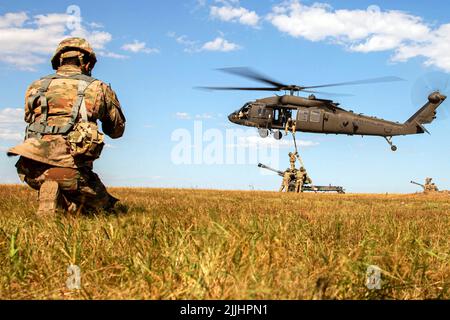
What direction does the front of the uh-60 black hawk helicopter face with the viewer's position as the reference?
facing to the left of the viewer

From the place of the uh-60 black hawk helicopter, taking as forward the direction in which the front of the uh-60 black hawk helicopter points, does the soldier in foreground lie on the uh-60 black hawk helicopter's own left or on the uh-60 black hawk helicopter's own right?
on the uh-60 black hawk helicopter's own left

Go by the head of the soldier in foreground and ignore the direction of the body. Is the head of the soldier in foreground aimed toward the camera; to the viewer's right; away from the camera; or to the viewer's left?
away from the camera
